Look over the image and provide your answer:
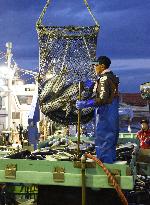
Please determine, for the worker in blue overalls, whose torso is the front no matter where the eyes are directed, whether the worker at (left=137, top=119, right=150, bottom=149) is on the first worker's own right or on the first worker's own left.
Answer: on the first worker's own right

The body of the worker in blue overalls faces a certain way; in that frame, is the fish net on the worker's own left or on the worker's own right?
on the worker's own right

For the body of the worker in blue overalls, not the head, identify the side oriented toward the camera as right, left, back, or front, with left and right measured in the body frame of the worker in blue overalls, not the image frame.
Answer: left

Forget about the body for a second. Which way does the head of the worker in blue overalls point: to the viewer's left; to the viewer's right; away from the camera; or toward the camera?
to the viewer's left
